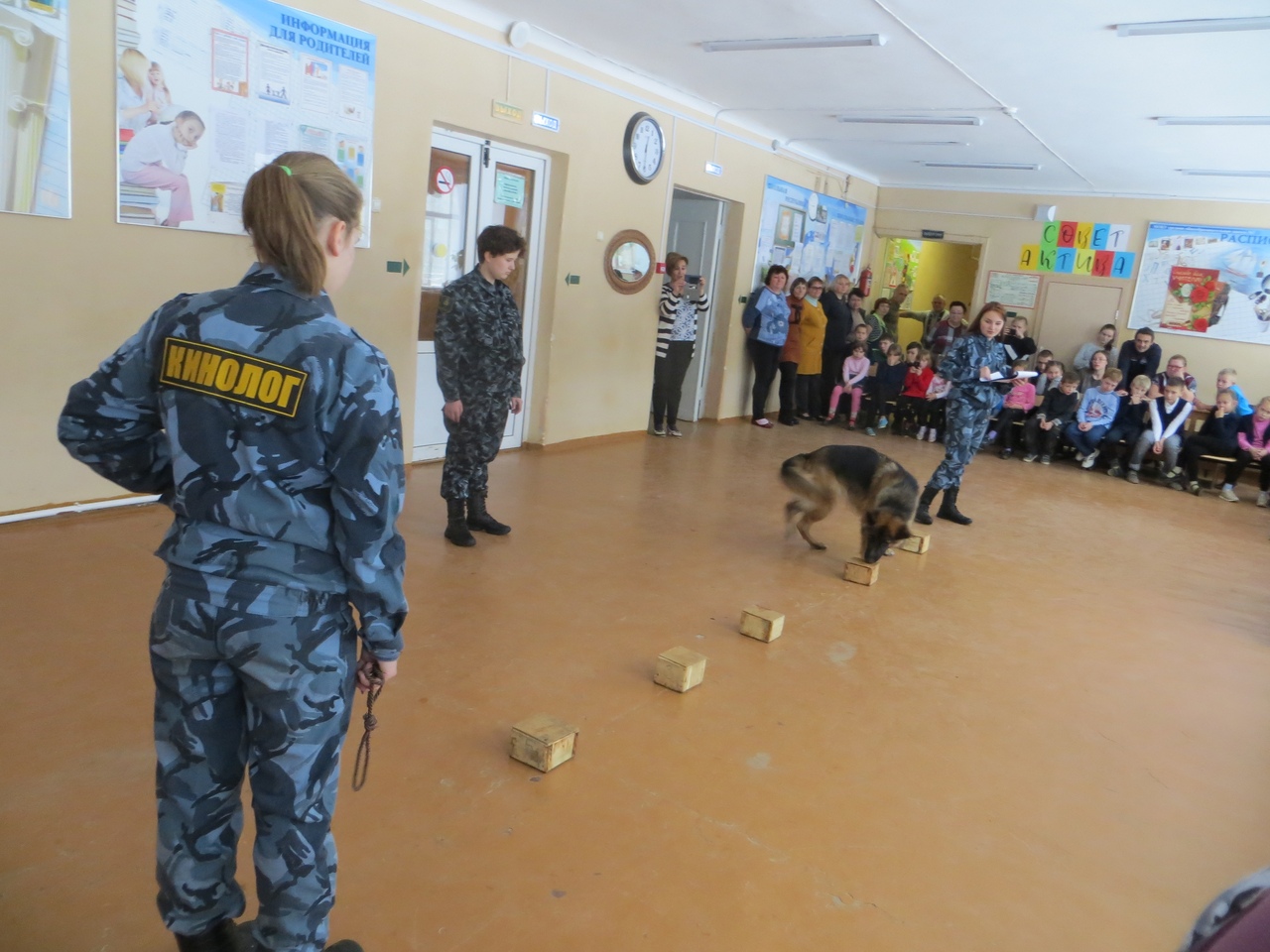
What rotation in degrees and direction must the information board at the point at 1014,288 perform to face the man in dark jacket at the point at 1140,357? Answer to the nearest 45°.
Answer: approximately 45° to its left

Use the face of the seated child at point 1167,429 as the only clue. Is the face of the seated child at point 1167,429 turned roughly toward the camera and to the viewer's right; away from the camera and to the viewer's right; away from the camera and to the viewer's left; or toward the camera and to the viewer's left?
toward the camera and to the viewer's left

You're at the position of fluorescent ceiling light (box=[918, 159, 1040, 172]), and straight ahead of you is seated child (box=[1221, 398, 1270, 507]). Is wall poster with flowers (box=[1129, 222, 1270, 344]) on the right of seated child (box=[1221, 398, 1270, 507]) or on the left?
left

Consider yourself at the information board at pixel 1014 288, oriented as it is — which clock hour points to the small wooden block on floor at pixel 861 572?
The small wooden block on floor is roughly at 12 o'clock from the information board.

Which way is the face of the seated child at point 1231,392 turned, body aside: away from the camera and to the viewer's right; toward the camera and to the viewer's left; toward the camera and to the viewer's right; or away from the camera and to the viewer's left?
toward the camera and to the viewer's left

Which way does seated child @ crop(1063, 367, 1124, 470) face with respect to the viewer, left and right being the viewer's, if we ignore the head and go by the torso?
facing the viewer and to the left of the viewer

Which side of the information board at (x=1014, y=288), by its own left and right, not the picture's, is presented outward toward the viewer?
front

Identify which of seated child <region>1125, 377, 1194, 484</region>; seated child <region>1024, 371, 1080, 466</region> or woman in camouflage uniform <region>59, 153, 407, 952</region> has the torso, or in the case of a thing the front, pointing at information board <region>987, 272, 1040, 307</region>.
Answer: the woman in camouflage uniform

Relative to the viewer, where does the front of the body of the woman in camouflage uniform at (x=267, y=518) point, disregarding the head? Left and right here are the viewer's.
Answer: facing away from the viewer and to the right of the viewer

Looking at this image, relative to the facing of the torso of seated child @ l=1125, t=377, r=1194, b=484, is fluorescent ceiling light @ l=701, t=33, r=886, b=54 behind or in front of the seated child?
in front

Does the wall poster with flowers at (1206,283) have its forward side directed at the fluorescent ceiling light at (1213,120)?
yes

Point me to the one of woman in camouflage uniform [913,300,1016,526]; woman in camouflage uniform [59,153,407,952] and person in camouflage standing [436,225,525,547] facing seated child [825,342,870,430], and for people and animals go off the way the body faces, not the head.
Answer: woman in camouflage uniform [59,153,407,952]

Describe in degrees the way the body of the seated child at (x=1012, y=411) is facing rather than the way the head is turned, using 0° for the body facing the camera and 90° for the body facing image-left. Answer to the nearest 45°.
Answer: approximately 45°

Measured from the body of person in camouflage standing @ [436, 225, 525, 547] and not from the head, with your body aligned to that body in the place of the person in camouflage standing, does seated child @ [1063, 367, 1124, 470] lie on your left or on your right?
on your left
